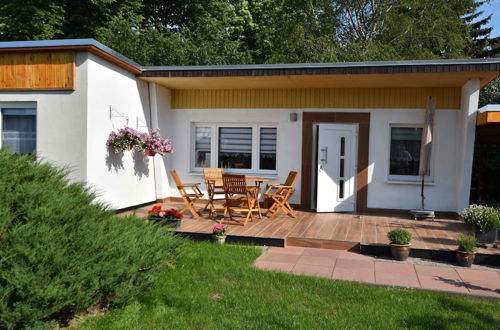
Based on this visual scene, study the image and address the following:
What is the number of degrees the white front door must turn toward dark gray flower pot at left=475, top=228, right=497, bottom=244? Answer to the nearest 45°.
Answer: approximately 45° to its left

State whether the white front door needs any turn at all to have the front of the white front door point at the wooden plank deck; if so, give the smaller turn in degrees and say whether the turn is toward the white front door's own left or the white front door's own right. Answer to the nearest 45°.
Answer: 0° — it already faces it

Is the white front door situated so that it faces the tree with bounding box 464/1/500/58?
no

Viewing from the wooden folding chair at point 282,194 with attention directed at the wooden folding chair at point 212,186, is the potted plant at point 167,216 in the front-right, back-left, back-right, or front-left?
front-left

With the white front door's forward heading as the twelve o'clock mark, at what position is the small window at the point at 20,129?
The small window is roughly at 2 o'clock from the white front door.

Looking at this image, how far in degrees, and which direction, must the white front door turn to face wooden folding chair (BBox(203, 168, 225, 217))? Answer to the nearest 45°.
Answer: approximately 45° to its right

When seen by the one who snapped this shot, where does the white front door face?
facing the viewer

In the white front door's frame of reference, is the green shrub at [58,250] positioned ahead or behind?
ahead

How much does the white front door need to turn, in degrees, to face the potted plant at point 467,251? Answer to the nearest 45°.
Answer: approximately 45° to its left

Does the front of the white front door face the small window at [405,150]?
no

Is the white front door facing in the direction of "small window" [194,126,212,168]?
no

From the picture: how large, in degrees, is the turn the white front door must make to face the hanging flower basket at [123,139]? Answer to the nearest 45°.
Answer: approximately 45° to its right

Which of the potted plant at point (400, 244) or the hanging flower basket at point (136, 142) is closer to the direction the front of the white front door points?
the potted plant

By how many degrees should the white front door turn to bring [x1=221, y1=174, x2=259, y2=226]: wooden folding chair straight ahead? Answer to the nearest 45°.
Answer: approximately 45° to its right

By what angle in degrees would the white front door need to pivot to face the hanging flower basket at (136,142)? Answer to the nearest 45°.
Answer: approximately 45° to its right
